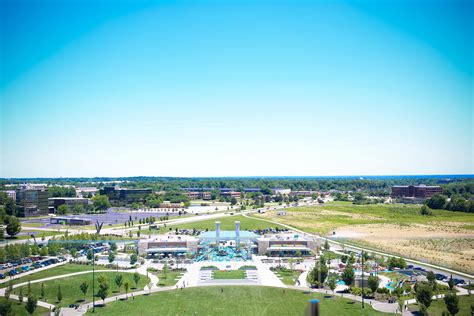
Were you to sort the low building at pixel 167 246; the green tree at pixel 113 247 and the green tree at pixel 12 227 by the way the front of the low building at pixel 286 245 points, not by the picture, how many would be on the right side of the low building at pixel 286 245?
3

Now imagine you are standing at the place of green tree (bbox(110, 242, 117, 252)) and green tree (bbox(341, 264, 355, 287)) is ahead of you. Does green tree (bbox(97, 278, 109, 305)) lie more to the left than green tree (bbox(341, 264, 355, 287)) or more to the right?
right

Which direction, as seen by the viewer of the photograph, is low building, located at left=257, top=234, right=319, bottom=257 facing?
facing the viewer

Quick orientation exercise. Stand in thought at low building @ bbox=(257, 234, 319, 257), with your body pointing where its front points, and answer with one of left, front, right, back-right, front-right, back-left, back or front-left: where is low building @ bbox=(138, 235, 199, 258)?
right

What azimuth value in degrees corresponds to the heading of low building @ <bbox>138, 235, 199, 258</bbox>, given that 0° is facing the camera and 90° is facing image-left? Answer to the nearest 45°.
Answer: approximately 0°

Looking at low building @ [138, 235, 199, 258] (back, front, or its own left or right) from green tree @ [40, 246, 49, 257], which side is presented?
right

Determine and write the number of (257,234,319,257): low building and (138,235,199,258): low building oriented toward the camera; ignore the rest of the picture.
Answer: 2

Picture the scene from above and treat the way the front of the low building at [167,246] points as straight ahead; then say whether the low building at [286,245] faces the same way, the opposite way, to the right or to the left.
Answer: the same way

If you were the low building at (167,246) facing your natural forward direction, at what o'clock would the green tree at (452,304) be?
The green tree is roughly at 11 o'clock from the low building.

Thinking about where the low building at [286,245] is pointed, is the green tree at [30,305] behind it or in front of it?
in front

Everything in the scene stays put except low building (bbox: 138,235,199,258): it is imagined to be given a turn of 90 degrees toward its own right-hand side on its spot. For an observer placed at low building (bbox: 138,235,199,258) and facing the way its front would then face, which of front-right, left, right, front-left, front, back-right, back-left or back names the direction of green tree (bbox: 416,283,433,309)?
back-left

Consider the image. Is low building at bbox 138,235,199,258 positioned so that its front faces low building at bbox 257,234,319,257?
no

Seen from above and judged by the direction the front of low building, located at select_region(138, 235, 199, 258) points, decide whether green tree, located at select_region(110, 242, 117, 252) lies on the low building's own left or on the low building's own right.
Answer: on the low building's own right

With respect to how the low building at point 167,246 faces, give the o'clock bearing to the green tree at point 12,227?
The green tree is roughly at 4 o'clock from the low building.

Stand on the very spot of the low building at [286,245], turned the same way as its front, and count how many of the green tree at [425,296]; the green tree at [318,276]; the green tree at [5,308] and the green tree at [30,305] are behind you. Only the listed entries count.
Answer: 0

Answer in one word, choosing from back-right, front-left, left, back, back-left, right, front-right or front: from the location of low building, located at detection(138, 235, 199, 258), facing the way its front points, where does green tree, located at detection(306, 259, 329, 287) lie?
front-left

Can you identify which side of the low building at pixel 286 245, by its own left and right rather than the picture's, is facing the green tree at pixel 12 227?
right

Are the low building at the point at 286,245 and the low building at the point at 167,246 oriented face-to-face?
no
